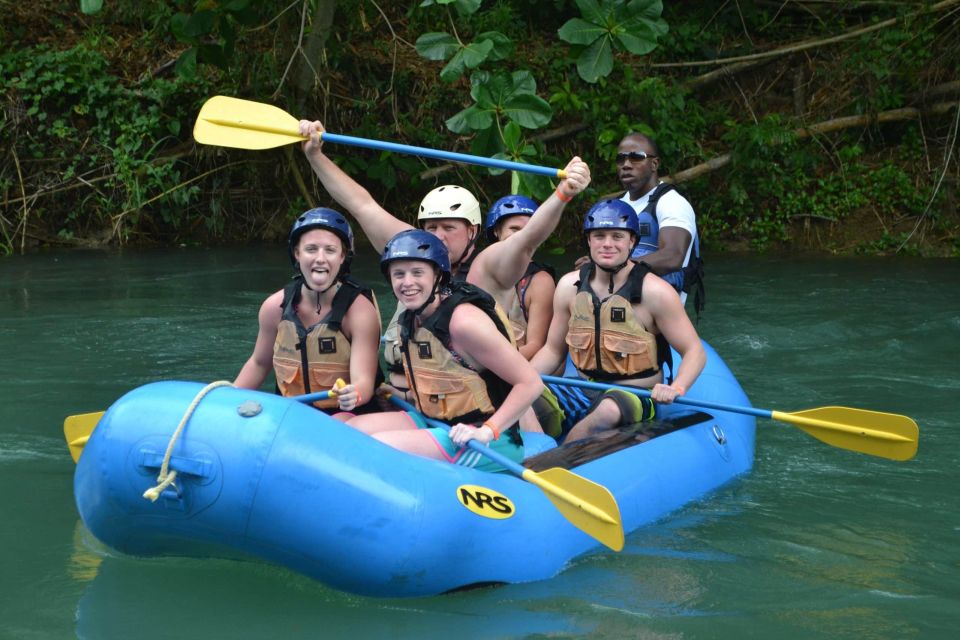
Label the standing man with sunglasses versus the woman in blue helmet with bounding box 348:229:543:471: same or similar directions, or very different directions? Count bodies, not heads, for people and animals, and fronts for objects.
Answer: same or similar directions

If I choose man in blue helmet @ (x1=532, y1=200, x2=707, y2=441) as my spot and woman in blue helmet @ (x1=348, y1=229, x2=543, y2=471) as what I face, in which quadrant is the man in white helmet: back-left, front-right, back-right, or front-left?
front-right

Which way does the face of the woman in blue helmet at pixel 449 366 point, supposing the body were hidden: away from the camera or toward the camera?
toward the camera

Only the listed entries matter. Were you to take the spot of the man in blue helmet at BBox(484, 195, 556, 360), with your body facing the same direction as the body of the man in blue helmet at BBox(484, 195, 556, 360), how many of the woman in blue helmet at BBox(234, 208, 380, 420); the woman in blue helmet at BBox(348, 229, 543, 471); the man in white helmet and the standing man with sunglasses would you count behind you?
1

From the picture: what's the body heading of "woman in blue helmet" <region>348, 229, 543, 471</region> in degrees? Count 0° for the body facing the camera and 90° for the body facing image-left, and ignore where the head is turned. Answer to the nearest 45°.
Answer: approximately 45°

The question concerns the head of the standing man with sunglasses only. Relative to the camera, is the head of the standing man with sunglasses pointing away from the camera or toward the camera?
toward the camera

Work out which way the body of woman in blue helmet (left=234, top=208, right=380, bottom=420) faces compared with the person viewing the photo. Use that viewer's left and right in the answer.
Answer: facing the viewer

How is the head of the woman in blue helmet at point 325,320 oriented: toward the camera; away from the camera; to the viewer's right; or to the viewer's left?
toward the camera

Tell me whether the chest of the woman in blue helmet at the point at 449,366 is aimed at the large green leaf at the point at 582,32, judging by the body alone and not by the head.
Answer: no

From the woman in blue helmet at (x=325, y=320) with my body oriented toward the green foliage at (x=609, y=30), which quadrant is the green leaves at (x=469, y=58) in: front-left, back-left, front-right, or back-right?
front-left

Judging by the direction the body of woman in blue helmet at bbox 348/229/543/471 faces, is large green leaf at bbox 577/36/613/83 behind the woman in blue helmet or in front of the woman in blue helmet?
behind

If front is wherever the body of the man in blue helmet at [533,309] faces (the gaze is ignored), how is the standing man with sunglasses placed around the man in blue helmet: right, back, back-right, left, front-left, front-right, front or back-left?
back

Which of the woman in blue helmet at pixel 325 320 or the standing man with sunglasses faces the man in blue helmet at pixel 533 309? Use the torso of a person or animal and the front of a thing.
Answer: the standing man with sunglasses

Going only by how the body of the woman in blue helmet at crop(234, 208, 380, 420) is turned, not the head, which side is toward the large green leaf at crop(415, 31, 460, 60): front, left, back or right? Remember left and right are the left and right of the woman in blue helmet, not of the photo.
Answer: back

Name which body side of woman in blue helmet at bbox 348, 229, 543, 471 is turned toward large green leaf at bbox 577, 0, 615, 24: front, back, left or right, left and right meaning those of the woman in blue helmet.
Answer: back

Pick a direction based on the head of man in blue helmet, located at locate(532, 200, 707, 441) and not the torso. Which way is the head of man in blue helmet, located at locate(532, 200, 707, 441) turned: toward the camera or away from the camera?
toward the camera
